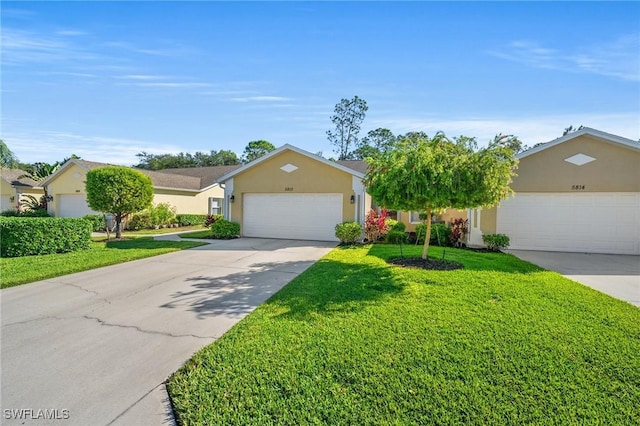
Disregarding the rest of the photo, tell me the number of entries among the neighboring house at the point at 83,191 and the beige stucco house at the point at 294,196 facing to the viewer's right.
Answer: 0

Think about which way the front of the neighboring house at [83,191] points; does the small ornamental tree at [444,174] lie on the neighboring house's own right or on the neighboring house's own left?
on the neighboring house's own left

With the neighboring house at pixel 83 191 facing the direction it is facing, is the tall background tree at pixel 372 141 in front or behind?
behind

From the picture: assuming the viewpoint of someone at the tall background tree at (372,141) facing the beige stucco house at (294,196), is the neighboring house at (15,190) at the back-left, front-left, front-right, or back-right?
front-right

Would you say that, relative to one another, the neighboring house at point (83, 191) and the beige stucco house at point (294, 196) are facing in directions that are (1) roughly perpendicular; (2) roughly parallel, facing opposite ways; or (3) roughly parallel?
roughly parallel

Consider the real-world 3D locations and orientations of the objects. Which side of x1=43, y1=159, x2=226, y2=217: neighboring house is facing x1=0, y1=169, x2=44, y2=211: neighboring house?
right

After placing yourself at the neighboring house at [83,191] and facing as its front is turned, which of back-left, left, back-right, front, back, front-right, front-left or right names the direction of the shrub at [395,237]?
left

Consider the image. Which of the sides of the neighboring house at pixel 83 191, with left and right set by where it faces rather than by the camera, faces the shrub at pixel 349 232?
left

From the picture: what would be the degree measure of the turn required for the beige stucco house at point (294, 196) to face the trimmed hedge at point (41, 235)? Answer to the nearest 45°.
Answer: approximately 45° to its right

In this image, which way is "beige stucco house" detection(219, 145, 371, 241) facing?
toward the camera

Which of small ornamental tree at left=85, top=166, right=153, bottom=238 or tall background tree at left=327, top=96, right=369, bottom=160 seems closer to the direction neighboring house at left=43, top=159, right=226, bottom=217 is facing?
the small ornamental tree

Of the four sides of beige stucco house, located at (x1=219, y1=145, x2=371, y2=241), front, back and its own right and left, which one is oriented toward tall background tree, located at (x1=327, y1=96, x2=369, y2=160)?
back
